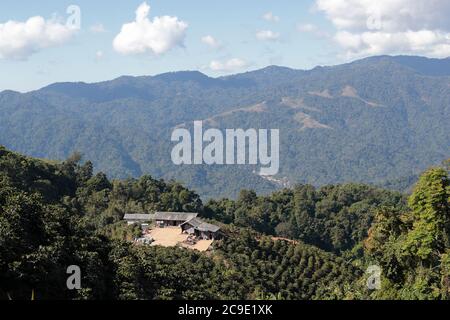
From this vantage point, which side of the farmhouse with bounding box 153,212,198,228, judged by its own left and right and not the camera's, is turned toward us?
front

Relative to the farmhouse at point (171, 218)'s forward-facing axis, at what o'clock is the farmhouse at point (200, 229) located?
the farmhouse at point (200, 229) is roughly at 11 o'clock from the farmhouse at point (171, 218).

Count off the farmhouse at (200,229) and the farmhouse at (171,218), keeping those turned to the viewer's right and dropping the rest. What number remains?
0

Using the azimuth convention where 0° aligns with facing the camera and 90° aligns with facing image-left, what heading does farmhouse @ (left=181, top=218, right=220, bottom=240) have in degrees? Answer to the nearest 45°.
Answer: approximately 45°

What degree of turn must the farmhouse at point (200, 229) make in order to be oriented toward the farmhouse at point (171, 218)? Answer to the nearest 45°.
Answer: approximately 90° to its right
